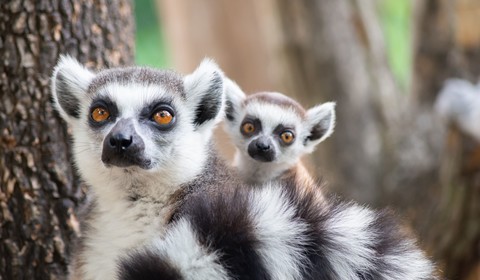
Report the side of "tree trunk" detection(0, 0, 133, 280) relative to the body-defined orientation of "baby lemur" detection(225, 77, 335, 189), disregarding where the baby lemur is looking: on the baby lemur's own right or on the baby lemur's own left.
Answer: on the baby lemur's own right

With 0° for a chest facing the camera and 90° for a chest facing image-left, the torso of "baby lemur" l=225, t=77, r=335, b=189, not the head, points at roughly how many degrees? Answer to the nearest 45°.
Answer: approximately 0°
